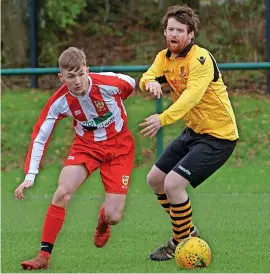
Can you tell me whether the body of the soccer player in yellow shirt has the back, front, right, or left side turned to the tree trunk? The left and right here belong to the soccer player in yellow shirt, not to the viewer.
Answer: right

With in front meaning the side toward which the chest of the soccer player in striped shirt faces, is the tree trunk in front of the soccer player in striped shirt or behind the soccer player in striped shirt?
behind

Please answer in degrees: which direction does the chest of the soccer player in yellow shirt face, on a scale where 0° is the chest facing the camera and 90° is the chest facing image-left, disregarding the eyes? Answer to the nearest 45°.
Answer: approximately 45°

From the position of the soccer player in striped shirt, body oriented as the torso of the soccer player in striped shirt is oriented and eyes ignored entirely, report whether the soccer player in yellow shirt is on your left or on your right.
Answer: on your left

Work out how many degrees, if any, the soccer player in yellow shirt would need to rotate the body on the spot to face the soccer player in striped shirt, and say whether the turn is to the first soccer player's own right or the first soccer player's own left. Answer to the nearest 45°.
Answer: approximately 45° to the first soccer player's own right
